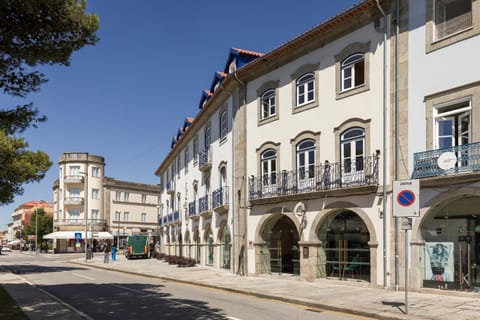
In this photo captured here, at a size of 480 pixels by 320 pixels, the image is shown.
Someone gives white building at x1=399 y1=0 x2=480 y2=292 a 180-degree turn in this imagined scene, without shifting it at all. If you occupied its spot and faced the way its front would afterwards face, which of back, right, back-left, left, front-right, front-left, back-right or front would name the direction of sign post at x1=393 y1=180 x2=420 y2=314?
back-right

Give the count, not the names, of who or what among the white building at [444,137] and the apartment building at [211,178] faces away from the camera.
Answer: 0

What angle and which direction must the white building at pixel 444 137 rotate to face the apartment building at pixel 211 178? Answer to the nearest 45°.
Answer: approximately 90° to its right

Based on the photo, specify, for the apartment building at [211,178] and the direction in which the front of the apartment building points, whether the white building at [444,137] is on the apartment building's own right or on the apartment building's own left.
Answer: on the apartment building's own left

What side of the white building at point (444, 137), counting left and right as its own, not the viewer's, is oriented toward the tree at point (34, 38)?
front

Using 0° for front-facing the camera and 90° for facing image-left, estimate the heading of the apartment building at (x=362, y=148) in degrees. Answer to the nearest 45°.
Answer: approximately 45°

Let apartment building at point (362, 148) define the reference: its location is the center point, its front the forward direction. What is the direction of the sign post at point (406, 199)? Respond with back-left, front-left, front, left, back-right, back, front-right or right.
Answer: front-left

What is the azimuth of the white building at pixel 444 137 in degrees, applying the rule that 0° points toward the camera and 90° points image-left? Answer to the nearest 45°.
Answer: approximately 45°

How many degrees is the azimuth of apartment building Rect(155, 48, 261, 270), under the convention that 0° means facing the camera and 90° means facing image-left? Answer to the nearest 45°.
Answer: approximately 45°
